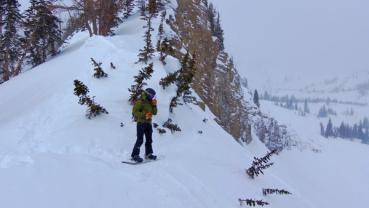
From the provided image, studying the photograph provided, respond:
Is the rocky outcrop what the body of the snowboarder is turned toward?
no

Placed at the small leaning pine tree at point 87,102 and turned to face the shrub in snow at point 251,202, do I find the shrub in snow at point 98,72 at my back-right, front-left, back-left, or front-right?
back-left

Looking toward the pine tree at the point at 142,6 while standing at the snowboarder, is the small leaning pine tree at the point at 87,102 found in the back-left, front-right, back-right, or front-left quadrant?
front-left

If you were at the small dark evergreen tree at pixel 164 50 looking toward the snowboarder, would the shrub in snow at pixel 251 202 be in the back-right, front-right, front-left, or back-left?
front-left
